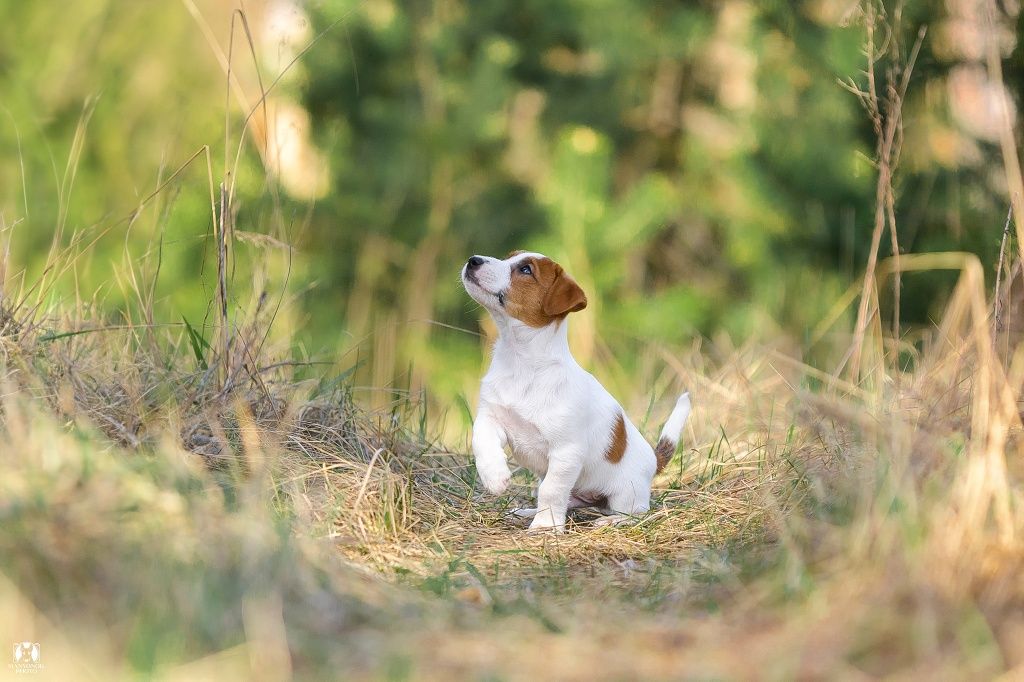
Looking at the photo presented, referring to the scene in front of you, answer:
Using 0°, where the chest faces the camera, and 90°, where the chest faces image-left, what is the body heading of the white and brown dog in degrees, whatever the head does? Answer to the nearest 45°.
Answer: approximately 45°
